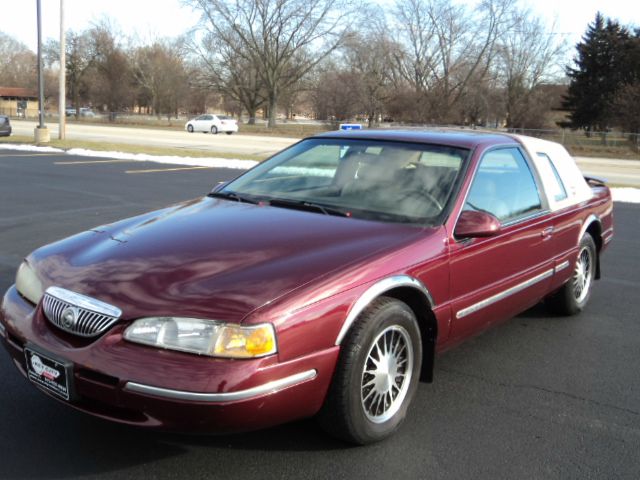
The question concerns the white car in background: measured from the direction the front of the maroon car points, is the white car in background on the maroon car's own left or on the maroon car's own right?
on the maroon car's own right

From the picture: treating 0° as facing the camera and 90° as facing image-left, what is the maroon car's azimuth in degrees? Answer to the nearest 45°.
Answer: approximately 45°
